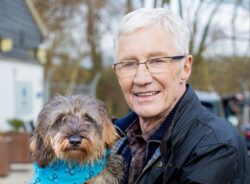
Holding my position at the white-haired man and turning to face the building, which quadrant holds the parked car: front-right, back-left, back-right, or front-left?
front-right

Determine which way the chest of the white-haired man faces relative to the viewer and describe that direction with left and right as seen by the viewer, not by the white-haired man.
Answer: facing the viewer and to the left of the viewer

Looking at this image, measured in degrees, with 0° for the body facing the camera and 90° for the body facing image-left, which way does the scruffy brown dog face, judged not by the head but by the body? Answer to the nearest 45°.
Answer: approximately 0°

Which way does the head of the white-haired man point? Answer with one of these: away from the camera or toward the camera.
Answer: toward the camera

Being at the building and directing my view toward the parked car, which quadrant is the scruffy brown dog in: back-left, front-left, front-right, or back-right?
front-right

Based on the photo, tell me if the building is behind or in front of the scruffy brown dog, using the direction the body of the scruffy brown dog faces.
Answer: behind
